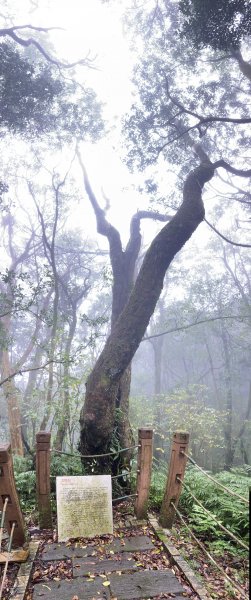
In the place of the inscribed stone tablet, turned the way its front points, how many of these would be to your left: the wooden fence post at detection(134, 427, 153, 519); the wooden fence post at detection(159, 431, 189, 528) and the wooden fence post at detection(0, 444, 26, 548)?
2

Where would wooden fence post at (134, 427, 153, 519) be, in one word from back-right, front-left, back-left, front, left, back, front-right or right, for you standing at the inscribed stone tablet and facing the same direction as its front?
left

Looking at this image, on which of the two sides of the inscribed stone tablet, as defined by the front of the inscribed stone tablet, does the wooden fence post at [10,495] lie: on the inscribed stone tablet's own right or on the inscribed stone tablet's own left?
on the inscribed stone tablet's own right

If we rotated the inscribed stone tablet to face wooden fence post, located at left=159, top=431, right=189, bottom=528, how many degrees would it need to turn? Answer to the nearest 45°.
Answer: approximately 90° to its left

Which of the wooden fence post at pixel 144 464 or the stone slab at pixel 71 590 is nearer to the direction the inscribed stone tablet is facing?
the stone slab

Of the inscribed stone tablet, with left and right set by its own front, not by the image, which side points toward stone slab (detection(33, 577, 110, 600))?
front

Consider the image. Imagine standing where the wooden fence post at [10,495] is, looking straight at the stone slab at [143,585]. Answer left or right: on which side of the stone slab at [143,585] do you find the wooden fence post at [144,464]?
left

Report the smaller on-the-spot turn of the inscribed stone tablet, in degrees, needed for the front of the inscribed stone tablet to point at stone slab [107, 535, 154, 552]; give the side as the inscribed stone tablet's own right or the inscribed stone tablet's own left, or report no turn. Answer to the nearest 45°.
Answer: approximately 90° to the inscribed stone tablet's own left

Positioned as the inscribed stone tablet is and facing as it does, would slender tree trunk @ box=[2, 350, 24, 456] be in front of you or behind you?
behind

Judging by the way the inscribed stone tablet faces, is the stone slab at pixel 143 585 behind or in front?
in front

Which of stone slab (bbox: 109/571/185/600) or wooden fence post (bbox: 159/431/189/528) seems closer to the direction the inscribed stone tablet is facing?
the stone slab

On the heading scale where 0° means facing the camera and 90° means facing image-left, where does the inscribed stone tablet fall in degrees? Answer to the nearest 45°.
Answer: approximately 0°
